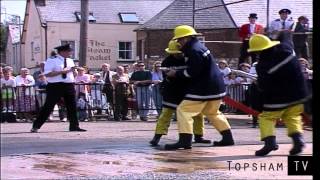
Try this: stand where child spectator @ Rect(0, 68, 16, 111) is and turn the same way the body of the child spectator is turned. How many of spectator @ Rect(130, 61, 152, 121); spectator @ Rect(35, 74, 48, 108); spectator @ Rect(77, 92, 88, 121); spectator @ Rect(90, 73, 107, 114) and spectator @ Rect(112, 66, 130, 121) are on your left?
5

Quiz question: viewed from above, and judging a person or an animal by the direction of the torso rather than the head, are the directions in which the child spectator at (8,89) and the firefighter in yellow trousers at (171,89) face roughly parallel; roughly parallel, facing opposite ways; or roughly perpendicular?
roughly perpendicular

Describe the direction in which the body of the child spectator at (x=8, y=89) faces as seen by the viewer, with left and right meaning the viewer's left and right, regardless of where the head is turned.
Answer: facing the viewer
